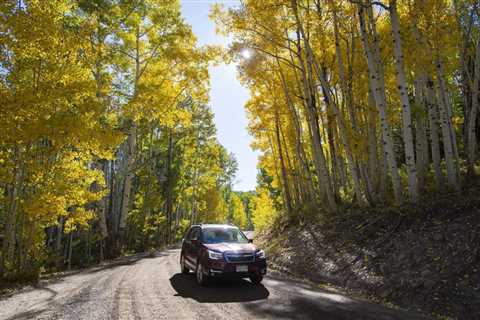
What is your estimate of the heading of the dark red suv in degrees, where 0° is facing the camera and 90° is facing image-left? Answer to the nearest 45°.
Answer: approximately 315°
